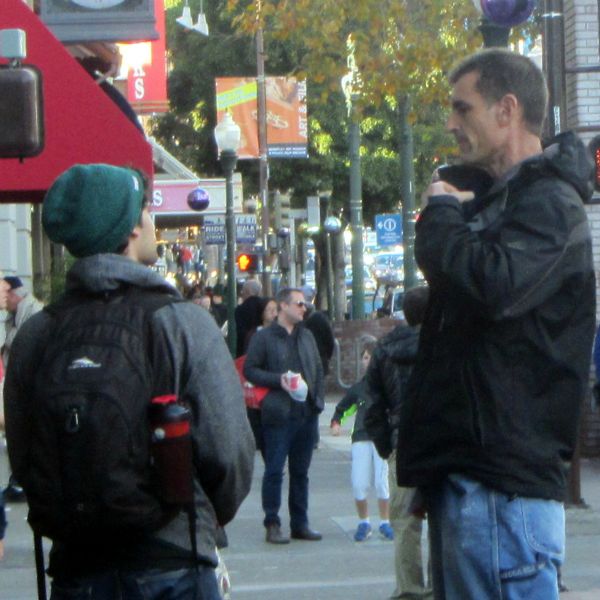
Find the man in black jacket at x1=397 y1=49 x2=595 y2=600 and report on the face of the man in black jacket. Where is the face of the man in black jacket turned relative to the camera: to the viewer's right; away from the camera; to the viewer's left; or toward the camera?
to the viewer's left

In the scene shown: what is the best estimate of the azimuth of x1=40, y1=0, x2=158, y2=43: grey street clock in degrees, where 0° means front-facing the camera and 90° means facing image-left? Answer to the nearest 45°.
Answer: approximately 0°

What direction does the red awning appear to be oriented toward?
to the viewer's right

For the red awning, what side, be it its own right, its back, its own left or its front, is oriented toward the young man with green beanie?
right

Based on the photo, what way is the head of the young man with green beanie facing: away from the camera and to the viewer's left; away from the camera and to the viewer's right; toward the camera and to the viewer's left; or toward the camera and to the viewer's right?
away from the camera and to the viewer's right

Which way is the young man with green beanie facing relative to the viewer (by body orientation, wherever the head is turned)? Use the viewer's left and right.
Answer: facing away from the viewer and to the right of the viewer

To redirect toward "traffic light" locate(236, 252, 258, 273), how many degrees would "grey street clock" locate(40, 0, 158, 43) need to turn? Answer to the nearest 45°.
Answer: approximately 180°

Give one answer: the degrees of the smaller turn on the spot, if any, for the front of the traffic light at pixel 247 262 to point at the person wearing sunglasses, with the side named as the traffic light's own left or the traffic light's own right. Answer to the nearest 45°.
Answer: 0° — it already faces them

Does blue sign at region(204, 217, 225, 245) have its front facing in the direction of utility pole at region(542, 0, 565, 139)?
yes

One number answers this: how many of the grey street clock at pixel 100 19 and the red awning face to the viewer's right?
1

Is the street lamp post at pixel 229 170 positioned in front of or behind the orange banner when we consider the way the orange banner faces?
in front
